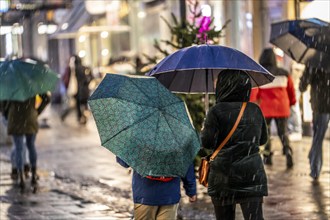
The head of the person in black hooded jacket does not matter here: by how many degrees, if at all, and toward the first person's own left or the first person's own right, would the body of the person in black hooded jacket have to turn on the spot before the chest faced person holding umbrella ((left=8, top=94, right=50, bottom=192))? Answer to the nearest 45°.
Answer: approximately 45° to the first person's own left

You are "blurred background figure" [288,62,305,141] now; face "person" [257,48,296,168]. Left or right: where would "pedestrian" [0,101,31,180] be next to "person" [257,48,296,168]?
right

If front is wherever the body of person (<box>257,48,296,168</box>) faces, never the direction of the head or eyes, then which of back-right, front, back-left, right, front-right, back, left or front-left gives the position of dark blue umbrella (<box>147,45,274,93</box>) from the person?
back

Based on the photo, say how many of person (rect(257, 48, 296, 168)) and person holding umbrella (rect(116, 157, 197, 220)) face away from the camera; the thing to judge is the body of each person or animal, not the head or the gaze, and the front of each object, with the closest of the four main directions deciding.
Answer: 2

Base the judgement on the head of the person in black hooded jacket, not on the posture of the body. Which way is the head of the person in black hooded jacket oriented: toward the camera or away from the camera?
away from the camera

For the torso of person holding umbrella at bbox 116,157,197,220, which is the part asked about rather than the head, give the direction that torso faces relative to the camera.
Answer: away from the camera

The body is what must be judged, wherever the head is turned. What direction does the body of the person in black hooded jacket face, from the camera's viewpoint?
away from the camera

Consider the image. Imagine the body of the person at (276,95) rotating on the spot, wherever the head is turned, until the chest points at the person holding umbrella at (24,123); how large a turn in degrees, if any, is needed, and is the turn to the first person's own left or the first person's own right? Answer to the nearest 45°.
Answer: approximately 135° to the first person's own left

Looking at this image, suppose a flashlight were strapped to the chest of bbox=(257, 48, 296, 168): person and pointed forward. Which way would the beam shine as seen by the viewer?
away from the camera
